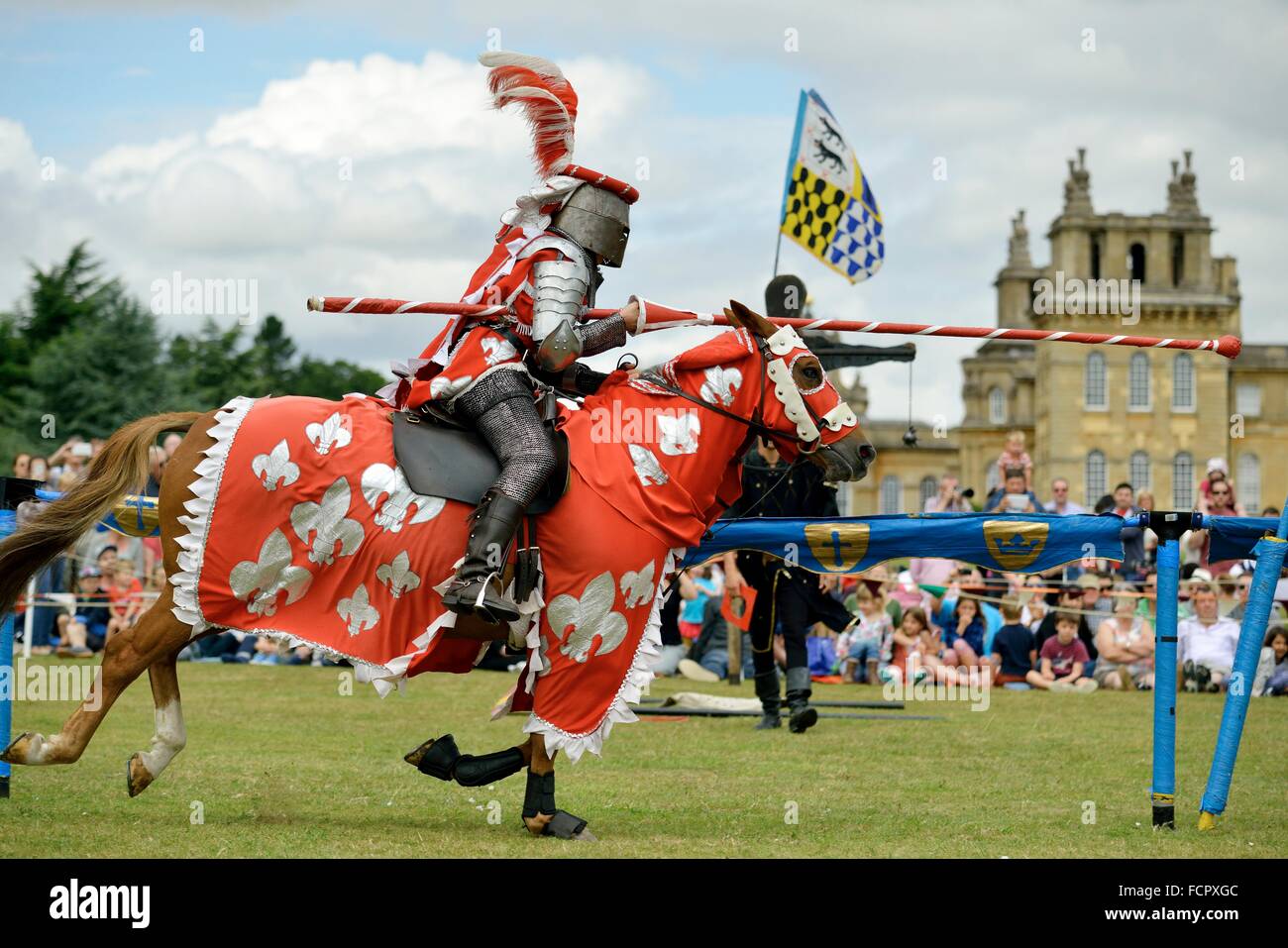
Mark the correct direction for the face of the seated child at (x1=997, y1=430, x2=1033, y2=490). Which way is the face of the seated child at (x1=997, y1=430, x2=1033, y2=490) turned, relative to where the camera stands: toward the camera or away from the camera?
toward the camera

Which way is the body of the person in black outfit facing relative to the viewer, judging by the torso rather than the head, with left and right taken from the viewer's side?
facing the viewer

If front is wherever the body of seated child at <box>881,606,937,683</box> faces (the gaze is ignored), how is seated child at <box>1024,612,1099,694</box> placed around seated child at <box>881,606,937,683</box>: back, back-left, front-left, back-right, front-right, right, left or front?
left

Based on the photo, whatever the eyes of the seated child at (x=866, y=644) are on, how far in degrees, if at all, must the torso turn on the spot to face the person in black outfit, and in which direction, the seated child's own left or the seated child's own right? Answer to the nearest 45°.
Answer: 0° — they already face them

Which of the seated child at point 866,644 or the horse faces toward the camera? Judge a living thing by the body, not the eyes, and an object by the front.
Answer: the seated child

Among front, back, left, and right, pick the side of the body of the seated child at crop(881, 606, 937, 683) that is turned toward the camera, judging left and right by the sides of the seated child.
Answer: front

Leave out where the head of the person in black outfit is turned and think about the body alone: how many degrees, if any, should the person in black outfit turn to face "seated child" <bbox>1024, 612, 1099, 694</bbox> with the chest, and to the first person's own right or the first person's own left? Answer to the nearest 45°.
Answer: approximately 135° to the first person's own left

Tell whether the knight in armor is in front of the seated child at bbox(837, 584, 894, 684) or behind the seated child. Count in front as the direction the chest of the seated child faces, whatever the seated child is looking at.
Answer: in front

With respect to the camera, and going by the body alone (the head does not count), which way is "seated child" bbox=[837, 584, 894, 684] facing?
toward the camera

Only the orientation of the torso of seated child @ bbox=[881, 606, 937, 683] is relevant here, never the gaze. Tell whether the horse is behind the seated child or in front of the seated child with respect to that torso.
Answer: in front

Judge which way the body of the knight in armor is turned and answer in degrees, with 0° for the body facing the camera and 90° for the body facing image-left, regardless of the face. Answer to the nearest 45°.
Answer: approximately 270°

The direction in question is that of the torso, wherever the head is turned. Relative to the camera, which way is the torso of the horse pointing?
to the viewer's right

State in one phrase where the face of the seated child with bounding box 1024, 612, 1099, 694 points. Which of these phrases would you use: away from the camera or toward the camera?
toward the camera
